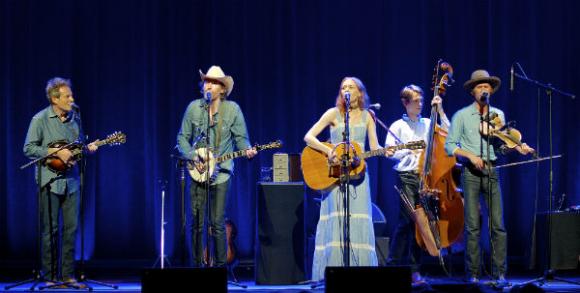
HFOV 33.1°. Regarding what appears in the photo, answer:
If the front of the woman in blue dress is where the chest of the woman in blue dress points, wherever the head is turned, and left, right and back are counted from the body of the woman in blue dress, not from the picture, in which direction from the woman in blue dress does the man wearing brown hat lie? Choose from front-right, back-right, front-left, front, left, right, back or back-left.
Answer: left

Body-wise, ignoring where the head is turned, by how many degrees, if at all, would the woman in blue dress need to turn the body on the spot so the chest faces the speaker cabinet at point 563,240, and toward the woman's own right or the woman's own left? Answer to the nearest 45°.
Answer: approximately 135° to the woman's own left

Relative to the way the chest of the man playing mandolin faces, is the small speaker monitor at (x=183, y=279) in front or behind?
in front

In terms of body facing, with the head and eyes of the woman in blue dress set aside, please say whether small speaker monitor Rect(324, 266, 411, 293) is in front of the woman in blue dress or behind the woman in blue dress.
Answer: in front

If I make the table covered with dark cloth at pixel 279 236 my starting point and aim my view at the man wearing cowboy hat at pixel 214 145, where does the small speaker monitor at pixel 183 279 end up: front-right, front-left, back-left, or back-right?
front-left

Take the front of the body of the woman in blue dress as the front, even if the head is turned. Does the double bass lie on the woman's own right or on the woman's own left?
on the woman's own left

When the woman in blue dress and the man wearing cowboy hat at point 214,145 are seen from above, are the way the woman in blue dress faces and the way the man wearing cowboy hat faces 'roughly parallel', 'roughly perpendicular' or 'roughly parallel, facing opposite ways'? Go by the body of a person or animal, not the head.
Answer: roughly parallel

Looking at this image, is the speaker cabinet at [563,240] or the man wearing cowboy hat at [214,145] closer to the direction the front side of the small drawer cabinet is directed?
the man wearing cowboy hat

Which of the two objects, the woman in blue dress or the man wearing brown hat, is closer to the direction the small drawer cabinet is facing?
the woman in blue dress

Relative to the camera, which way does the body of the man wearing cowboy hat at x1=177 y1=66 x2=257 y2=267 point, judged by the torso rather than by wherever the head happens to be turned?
toward the camera

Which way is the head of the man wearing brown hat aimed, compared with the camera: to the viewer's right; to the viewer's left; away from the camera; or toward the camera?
toward the camera

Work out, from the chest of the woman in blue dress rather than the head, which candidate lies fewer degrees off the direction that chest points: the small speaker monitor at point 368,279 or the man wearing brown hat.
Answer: the small speaker monitor

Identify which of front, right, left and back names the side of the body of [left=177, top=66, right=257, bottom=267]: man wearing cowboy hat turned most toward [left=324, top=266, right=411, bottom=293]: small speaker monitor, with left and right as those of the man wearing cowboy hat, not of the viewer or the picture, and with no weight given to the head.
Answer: front

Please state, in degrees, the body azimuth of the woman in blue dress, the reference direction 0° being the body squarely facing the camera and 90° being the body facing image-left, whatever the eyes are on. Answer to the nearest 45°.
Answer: approximately 0°

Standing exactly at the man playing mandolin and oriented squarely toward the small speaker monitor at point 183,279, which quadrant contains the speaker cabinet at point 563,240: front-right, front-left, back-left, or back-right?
front-left

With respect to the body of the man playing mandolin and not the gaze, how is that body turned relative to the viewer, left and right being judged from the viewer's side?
facing the viewer and to the right of the viewer

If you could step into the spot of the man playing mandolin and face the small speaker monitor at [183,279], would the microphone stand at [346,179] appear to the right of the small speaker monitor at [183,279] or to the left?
left
